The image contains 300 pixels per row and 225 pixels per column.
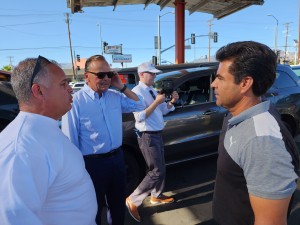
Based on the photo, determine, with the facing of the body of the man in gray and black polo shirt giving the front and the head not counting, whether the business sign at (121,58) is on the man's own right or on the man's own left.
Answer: on the man's own right

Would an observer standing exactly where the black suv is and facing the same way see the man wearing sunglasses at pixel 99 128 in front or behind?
in front

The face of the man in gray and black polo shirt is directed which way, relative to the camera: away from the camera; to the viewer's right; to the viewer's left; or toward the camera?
to the viewer's left

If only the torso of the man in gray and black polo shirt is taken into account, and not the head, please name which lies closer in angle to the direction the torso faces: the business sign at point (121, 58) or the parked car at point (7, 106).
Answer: the parked car

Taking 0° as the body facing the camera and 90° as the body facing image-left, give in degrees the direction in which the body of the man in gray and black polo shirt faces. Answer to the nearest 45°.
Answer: approximately 90°

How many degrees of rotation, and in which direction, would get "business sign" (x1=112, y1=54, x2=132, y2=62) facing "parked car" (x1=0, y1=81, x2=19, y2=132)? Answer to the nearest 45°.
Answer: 0° — it already faces it

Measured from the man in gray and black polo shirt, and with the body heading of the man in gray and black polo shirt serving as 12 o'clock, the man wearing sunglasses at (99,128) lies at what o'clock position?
The man wearing sunglasses is roughly at 1 o'clock from the man in gray and black polo shirt.

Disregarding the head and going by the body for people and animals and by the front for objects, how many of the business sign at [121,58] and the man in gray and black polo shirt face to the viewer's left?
1

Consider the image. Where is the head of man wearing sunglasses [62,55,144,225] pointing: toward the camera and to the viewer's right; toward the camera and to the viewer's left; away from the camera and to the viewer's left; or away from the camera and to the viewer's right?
toward the camera and to the viewer's right

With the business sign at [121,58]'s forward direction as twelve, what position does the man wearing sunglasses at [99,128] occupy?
The man wearing sunglasses is roughly at 12 o'clock from the business sign.
